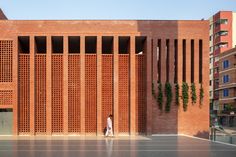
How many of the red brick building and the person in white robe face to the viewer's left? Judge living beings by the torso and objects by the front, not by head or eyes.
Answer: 1

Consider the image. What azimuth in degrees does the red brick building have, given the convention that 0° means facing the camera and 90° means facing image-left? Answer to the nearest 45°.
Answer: approximately 0°

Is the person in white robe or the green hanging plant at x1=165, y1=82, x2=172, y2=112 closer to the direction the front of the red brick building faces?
the person in white robe

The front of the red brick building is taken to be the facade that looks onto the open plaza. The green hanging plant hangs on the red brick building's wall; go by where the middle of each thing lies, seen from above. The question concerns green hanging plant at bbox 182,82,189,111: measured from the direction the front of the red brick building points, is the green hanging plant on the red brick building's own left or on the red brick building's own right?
on the red brick building's own left

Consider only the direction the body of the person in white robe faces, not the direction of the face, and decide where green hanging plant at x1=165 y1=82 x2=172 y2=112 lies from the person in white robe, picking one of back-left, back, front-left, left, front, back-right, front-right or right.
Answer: front
